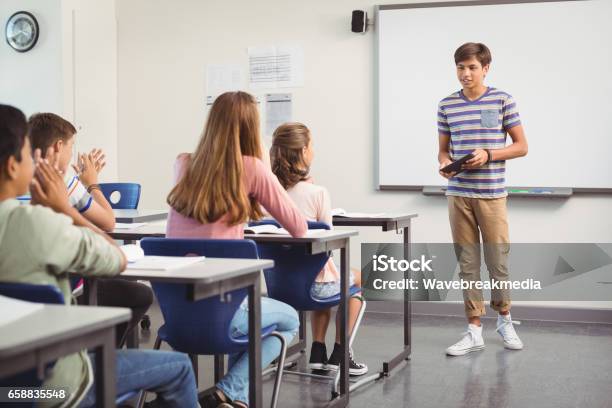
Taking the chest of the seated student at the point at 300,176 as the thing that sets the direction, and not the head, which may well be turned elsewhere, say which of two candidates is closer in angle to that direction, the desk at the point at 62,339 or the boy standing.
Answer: the boy standing

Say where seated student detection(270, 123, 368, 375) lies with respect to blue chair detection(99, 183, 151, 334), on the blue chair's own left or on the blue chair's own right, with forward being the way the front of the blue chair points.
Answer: on the blue chair's own right

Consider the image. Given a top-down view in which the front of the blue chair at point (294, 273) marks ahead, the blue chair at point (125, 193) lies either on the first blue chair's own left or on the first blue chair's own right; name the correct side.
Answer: on the first blue chair's own left

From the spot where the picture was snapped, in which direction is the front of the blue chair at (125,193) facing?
facing away from the viewer and to the right of the viewer

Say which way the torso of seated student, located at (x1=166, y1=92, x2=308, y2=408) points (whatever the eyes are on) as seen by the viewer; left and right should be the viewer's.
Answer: facing away from the viewer and to the right of the viewer

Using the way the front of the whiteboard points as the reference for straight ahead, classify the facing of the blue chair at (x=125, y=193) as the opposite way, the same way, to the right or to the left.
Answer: the opposite way

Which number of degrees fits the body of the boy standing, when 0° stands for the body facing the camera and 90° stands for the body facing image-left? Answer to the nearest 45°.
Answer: approximately 45°

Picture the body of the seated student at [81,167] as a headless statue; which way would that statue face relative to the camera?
to the viewer's right
